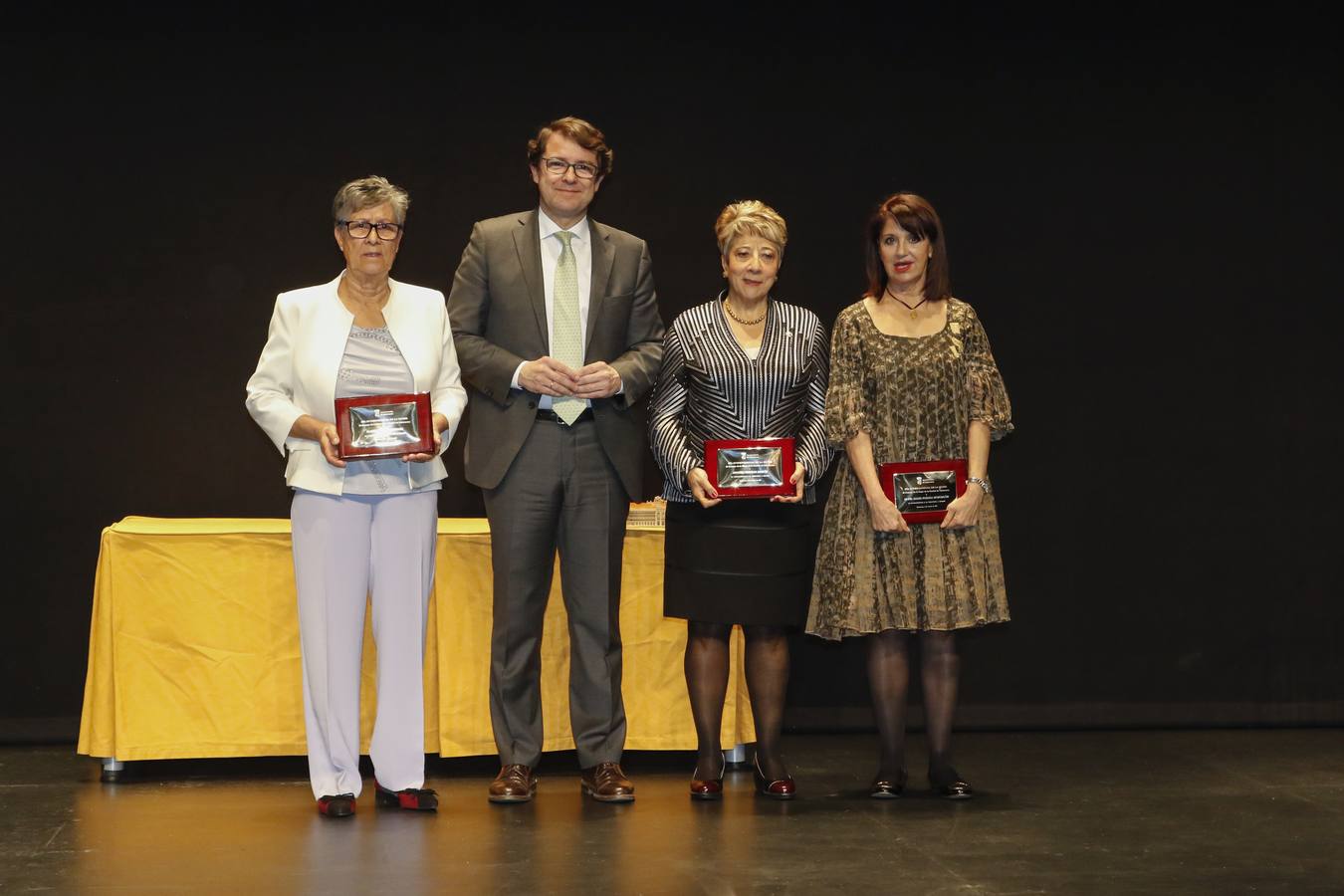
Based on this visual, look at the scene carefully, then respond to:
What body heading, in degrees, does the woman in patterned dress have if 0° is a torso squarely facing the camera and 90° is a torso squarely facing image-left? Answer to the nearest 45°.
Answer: approximately 0°

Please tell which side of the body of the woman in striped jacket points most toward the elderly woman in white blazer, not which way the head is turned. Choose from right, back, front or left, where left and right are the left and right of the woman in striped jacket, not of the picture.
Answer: right
